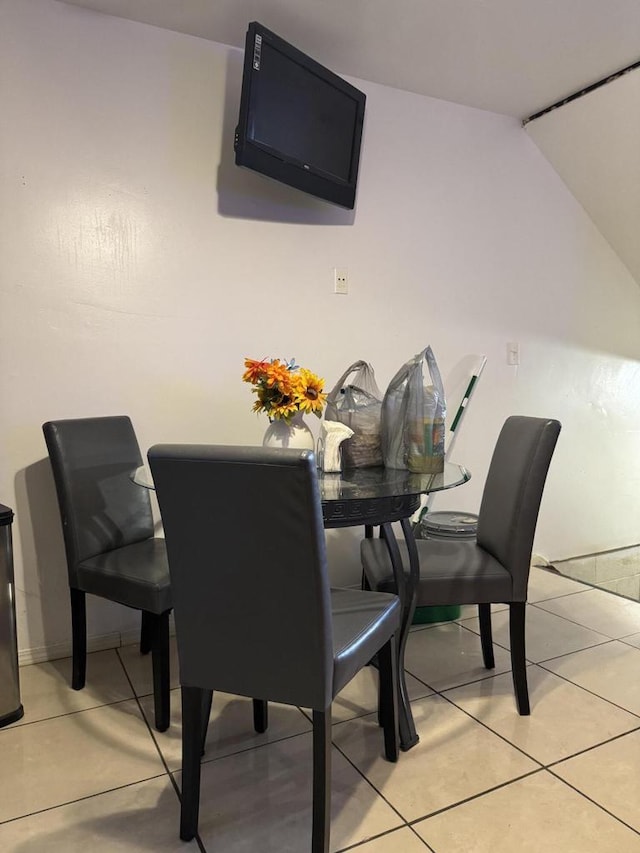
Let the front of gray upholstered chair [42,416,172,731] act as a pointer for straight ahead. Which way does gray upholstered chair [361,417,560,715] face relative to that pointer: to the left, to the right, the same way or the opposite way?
the opposite way

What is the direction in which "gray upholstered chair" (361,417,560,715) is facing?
to the viewer's left

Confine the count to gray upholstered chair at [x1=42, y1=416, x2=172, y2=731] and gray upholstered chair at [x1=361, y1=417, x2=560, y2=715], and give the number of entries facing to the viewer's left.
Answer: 1

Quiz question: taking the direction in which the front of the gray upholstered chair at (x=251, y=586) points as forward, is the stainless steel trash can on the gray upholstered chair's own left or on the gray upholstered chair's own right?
on the gray upholstered chair's own left
